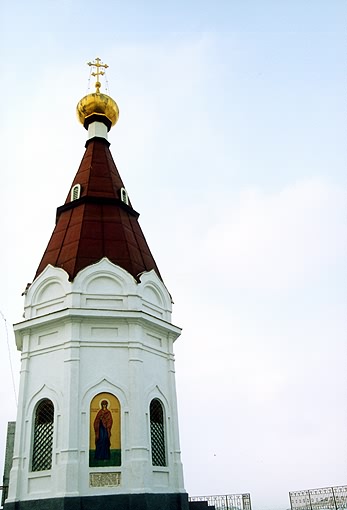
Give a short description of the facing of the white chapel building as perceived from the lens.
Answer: facing the viewer
